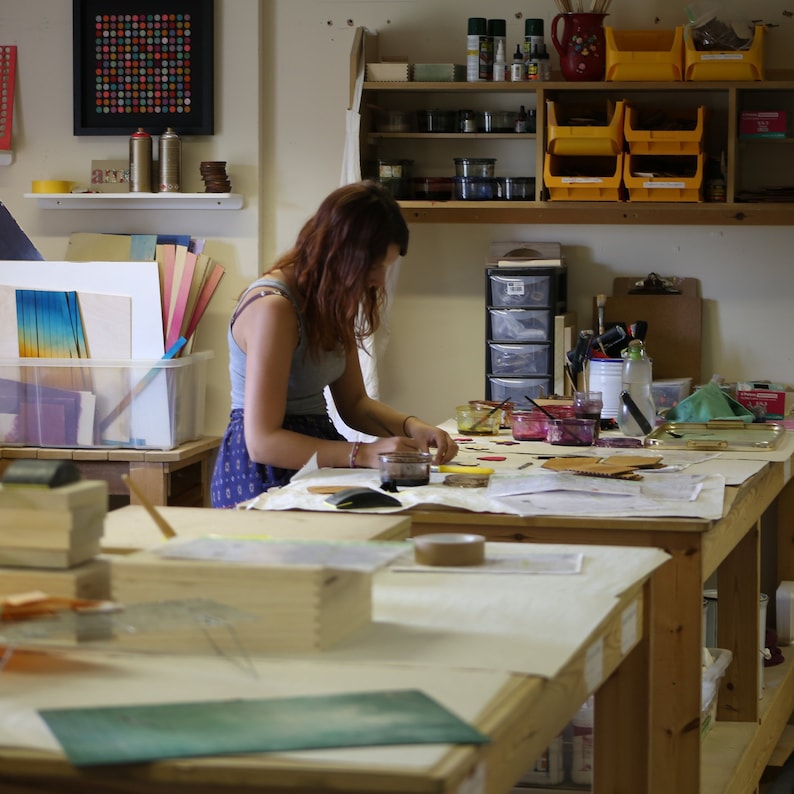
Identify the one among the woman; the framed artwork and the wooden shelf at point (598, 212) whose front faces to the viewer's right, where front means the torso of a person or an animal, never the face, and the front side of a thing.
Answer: the woman

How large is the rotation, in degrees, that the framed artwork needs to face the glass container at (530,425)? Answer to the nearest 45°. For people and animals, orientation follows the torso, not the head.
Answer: approximately 45° to its left

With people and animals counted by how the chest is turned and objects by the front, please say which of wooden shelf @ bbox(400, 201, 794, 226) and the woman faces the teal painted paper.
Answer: the wooden shelf

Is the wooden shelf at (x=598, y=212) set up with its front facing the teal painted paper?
yes

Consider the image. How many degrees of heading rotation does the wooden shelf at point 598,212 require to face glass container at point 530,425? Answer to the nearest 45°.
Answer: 0° — it already faces it

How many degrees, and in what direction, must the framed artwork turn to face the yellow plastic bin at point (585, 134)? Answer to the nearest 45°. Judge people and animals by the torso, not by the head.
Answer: approximately 45° to its left

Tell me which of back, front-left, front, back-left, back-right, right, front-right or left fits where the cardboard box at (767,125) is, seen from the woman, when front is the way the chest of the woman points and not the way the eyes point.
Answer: front-left

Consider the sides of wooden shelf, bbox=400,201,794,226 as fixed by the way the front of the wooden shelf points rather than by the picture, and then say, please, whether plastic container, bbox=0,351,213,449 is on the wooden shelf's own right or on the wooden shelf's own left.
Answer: on the wooden shelf's own right

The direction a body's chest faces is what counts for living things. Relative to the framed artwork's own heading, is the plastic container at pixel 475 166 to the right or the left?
on its left

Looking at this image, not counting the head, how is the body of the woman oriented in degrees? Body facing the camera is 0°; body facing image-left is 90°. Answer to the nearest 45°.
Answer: approximately 270°

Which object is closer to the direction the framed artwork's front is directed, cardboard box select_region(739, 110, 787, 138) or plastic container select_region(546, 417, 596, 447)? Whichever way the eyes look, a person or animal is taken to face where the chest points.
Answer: the plastic container

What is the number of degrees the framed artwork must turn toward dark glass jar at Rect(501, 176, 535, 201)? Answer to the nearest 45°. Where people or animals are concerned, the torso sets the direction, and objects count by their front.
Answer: approximately 45° to its left

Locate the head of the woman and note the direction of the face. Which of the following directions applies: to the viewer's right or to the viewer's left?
to the viewer's right

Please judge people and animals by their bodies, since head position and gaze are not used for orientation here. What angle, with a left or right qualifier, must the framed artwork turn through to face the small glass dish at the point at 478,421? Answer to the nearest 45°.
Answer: approximately 45° to its left

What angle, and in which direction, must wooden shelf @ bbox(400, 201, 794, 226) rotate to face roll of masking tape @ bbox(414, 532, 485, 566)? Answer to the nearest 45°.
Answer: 0° — it already faces it
